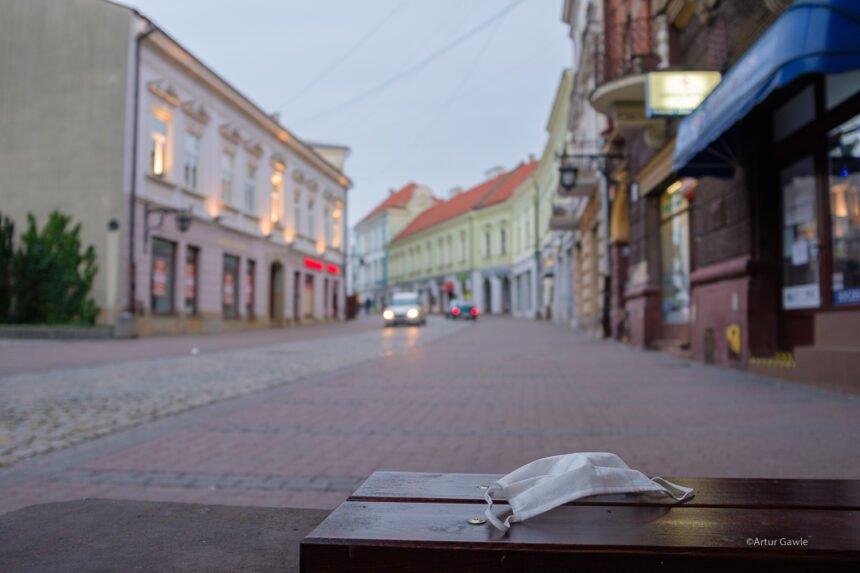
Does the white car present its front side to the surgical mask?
yes

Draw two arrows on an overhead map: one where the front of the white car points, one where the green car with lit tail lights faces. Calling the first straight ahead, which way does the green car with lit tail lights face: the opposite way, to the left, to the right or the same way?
the opposite way

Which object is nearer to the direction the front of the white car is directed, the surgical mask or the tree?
the surgical mask

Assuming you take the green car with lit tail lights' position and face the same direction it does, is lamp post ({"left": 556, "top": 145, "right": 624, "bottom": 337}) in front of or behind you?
behind

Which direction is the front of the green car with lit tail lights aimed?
away from the camera

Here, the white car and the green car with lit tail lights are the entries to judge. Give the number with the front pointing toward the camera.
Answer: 1

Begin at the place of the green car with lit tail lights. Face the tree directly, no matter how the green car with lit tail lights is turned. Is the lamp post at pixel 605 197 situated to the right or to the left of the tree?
left
